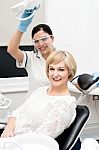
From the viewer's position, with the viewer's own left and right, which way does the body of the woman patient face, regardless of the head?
facing the viewer and to the left of the viewer
